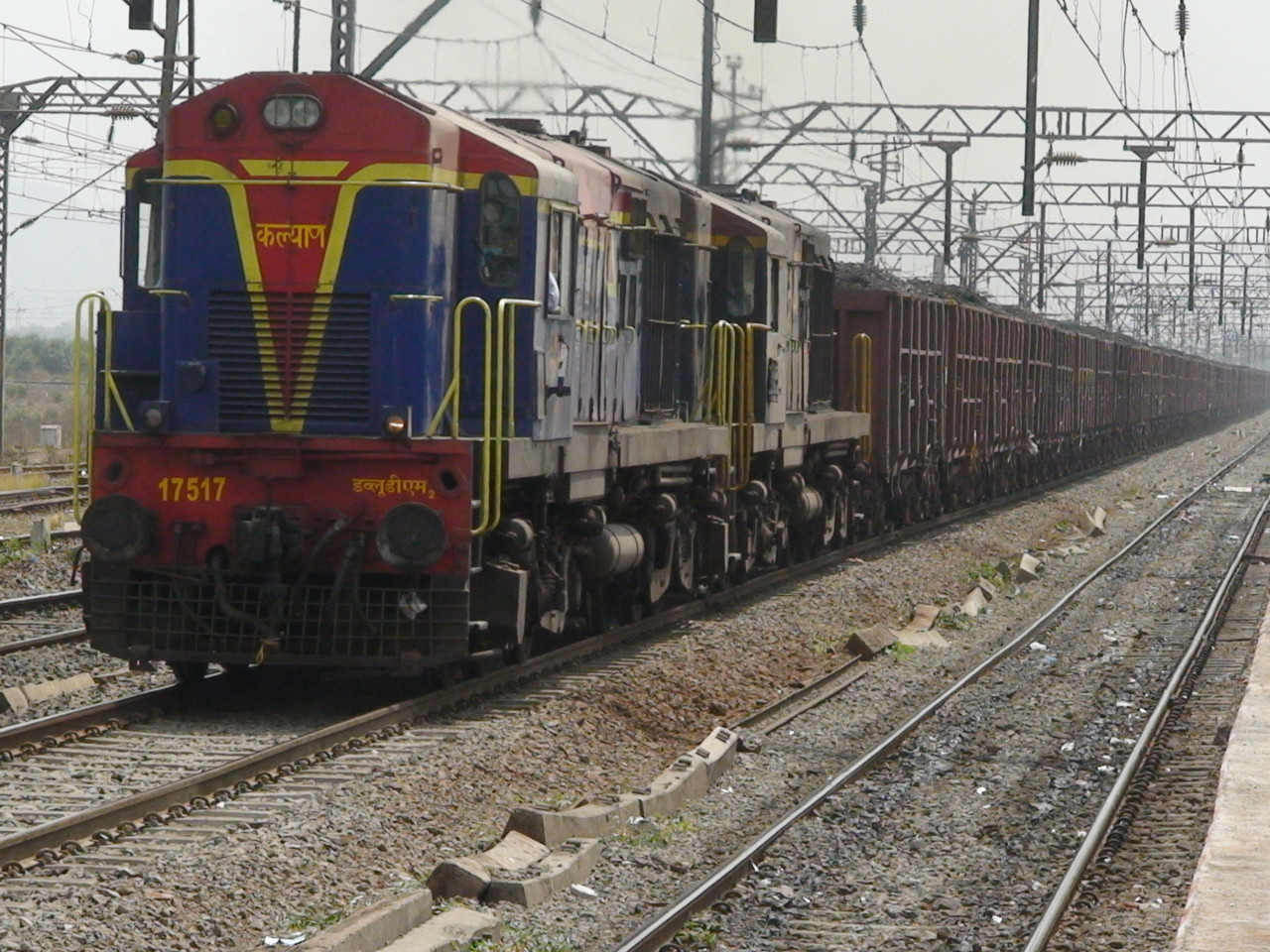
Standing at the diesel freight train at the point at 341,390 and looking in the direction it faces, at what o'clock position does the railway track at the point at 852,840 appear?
The railway track is roughly at 9 o'clock from the diesel freight train.

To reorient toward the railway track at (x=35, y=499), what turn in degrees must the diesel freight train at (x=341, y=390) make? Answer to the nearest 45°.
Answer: approximately 90° to its right

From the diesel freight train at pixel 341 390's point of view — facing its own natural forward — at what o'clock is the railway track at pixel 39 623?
The railway track is roughly at 1 o'clock from the diesel freight train.

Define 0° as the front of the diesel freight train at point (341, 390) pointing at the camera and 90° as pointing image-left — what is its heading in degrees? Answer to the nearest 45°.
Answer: approximately 45°
